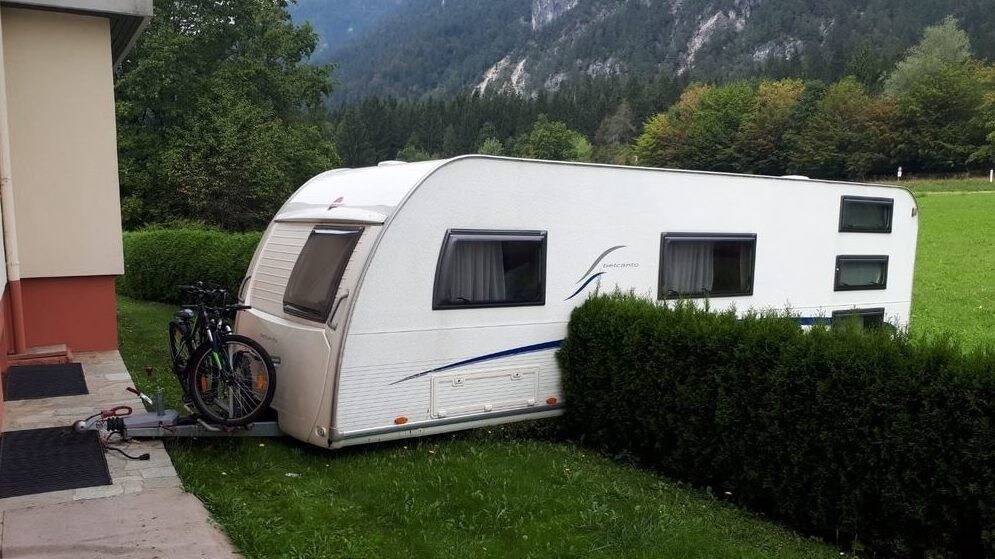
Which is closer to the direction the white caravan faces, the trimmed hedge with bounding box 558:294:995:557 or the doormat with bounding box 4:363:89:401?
the doormat

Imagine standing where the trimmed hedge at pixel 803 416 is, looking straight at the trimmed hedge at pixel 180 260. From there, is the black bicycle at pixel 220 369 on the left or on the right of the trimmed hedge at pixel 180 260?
left

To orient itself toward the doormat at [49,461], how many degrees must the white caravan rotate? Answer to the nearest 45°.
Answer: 0° — it already faces it

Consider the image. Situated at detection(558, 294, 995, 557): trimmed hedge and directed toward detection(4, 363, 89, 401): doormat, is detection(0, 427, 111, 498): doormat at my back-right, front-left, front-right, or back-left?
front-left

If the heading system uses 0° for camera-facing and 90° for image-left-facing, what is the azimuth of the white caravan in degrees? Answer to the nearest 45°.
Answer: approximately 45°

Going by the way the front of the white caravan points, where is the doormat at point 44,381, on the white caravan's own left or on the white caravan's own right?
on the white caravan's own right
